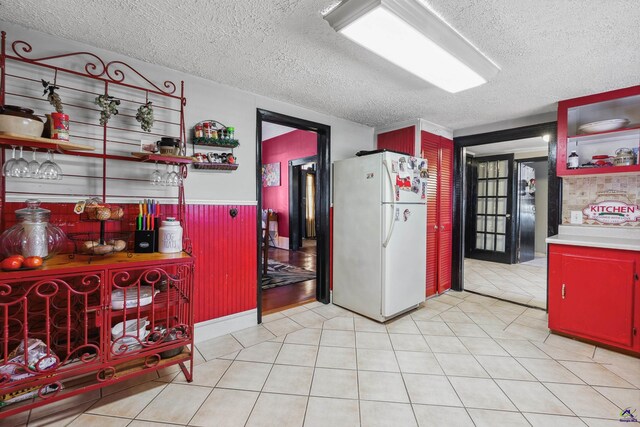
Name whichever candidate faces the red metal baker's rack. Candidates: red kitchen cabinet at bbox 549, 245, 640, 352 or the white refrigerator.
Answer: the red kitchen cabinet

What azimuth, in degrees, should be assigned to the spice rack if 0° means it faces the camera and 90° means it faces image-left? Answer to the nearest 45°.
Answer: approximately 315°

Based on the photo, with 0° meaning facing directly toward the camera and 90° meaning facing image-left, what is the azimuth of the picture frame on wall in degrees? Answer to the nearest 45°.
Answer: approximately 0°

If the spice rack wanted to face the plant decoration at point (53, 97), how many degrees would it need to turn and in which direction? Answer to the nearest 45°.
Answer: approximately 90° to its right

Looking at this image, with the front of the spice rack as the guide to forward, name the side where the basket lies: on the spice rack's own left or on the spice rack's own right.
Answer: on the spice rack's own right

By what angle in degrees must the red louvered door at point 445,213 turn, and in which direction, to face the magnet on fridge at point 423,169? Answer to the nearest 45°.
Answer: approximately 45° to its right

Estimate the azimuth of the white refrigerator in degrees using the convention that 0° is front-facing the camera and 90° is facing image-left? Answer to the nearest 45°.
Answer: approximately 315°

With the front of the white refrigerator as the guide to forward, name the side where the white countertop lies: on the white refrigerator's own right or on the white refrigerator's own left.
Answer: on the white refrigerator's own left

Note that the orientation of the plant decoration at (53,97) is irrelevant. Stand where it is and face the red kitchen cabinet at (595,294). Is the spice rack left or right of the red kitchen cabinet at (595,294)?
left

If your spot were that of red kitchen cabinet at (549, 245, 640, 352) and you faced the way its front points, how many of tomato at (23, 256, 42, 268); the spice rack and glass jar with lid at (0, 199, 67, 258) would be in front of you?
3

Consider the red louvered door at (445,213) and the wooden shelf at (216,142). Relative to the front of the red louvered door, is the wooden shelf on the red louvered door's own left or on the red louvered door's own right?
on the red louvered door's own right

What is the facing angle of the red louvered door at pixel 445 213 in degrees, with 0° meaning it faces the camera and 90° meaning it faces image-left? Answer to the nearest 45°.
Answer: approximately 315°

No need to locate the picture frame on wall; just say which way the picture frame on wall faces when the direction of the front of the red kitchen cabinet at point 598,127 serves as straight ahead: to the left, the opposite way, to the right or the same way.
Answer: to the left

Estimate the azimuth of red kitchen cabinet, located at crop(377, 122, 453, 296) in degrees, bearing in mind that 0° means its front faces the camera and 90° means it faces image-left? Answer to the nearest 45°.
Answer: approximately 315°
